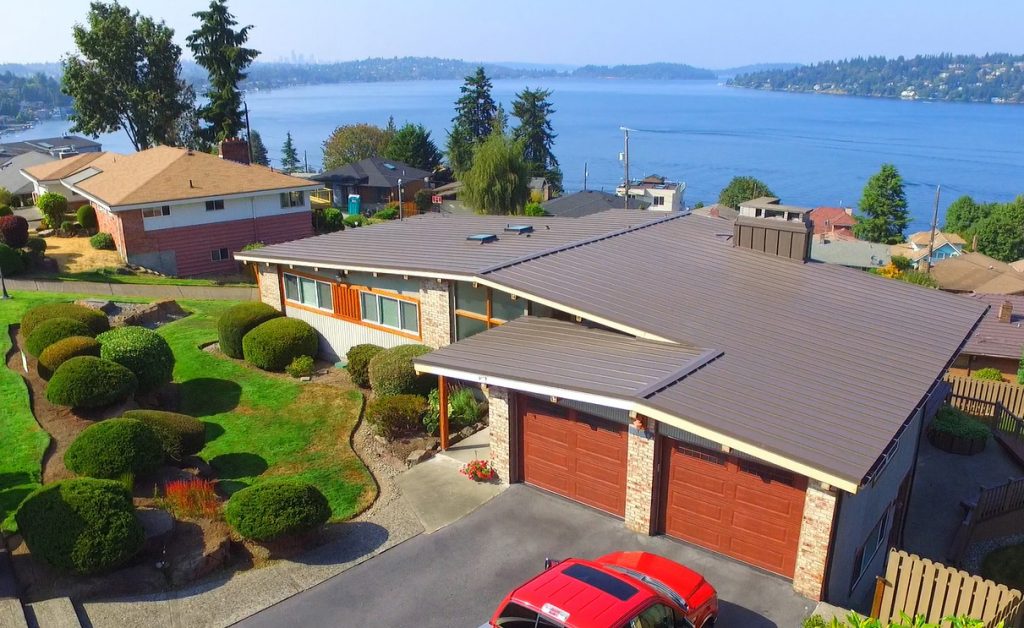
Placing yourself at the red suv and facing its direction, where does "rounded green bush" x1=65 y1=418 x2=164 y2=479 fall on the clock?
The rounded green bush is roughly at 8 o'clock from the red suv.

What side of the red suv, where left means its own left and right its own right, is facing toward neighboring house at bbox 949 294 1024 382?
front

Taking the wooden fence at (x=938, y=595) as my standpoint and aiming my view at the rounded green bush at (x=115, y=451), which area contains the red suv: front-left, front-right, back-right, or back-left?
front-left

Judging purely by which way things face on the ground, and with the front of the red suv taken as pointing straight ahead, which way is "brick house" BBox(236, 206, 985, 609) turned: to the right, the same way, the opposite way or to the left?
the opposite way

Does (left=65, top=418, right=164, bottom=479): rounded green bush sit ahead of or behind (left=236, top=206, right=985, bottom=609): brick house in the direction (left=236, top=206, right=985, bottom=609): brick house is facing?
ahead

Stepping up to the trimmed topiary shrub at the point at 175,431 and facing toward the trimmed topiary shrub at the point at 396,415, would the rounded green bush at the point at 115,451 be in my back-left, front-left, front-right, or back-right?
back-right

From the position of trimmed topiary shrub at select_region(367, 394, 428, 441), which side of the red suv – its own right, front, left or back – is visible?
left

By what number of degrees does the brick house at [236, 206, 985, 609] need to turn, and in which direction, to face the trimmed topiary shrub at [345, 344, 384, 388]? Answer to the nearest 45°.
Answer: approximately 90° to its right

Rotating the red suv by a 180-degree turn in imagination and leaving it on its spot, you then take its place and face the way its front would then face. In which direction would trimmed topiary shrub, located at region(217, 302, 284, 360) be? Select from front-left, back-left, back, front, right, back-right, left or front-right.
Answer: right

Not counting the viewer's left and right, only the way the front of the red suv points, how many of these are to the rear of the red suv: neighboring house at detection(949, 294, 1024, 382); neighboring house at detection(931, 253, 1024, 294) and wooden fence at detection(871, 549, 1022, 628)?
0

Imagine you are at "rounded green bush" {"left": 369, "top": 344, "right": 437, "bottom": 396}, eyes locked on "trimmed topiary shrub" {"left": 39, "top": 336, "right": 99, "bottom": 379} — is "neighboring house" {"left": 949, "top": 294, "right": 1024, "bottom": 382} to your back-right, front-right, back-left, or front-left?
back-right

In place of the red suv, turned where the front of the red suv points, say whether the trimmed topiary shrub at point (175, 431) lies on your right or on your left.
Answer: on your left

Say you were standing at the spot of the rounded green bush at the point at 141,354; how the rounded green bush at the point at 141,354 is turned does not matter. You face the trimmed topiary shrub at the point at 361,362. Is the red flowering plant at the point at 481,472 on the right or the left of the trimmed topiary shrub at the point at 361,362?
right

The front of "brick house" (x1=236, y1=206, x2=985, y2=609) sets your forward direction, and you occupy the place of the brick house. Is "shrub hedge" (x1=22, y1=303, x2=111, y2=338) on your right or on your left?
on your right

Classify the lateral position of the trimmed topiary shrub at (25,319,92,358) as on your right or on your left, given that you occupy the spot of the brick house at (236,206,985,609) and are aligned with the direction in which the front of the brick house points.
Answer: on your right

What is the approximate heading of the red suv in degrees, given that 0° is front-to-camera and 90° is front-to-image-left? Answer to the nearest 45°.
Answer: approximately 225°

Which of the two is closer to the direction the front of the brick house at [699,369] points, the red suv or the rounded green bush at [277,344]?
the red suv

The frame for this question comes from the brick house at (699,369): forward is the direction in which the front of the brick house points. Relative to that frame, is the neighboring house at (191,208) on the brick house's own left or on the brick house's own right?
on the brick house's own right

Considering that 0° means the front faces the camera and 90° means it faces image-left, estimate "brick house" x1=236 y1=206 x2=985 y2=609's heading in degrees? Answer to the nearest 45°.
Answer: approximately 45°

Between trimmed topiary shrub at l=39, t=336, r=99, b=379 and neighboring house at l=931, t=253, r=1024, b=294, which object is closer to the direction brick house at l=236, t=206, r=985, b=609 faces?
the trimmed topiary shrub
